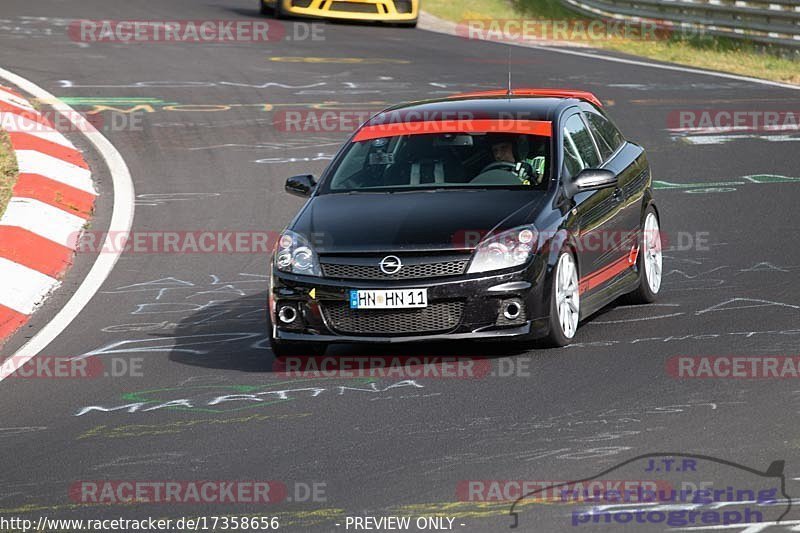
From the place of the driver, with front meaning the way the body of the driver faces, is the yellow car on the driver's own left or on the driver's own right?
on the driver's own right

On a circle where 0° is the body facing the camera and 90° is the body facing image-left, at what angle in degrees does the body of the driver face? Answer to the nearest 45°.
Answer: approximately 45°
